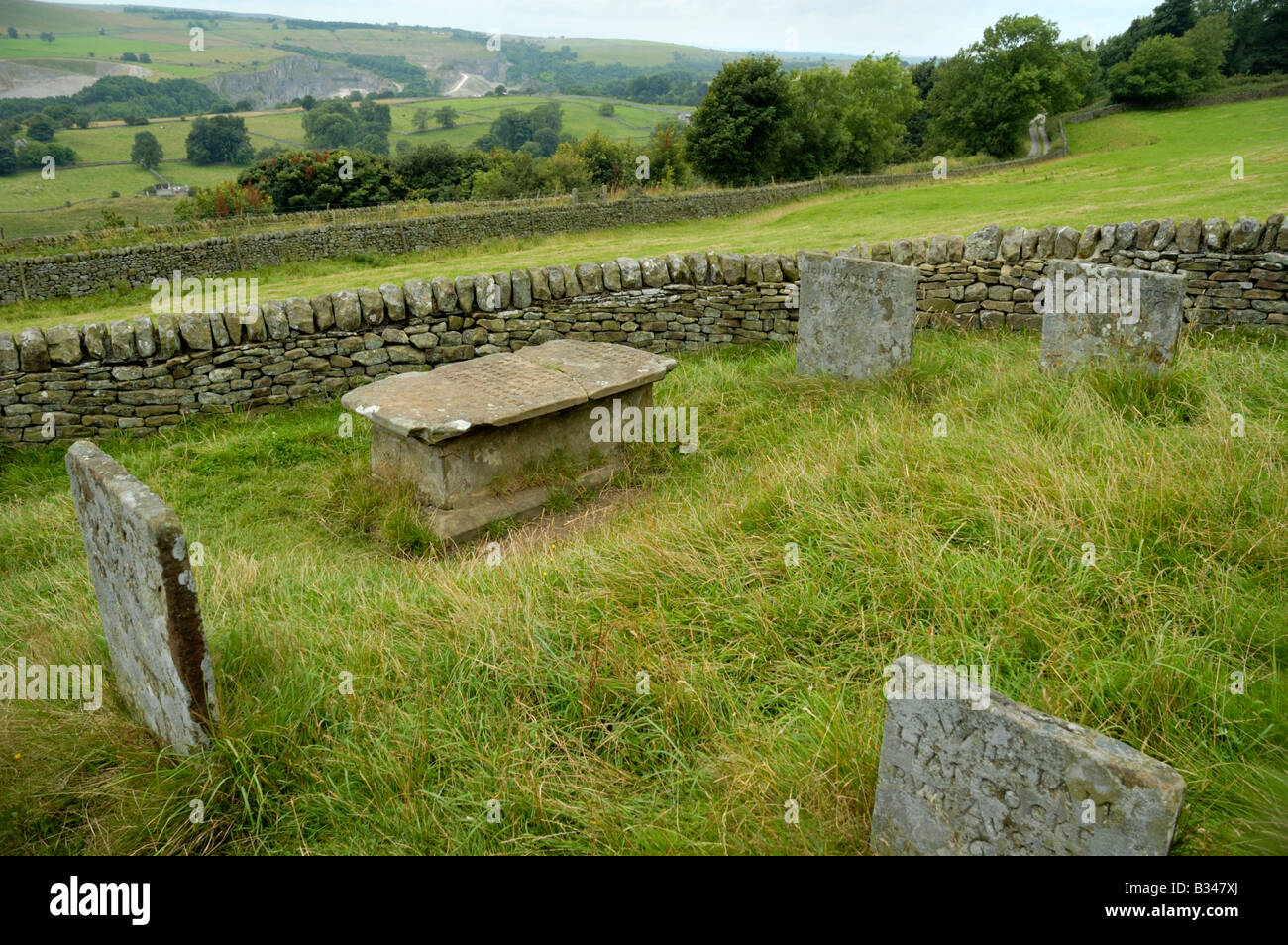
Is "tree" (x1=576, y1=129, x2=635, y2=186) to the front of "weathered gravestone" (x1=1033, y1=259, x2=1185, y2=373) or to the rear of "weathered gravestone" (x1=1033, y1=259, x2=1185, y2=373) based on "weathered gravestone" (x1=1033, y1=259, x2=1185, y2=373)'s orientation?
to the rear

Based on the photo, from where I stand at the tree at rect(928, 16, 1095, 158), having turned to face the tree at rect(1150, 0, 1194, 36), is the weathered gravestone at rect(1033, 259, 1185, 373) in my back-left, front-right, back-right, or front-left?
back-right

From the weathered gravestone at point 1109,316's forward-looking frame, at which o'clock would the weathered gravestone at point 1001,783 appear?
the weathered gravestone at point 1001,783 is roughly at 12 o'clock from the weathered gravestone at point 1109,316.

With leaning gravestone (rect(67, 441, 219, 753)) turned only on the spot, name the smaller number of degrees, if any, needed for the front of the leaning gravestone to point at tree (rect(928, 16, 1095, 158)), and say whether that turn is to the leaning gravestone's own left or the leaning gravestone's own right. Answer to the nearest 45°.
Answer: approximately 180°

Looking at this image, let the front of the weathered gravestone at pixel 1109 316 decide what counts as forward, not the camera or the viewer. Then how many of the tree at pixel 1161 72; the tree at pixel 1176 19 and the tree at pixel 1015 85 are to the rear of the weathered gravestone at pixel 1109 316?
3

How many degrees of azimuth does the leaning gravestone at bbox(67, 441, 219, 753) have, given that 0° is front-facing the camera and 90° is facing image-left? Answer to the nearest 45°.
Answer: approximately 45°

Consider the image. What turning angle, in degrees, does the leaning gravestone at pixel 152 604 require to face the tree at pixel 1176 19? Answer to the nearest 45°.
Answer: approximately 180°

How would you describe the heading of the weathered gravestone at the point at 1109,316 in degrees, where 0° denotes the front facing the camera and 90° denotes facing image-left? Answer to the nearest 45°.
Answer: approximately 0°

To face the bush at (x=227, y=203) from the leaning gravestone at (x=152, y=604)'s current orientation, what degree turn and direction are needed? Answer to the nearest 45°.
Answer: approximately 135° to its right
